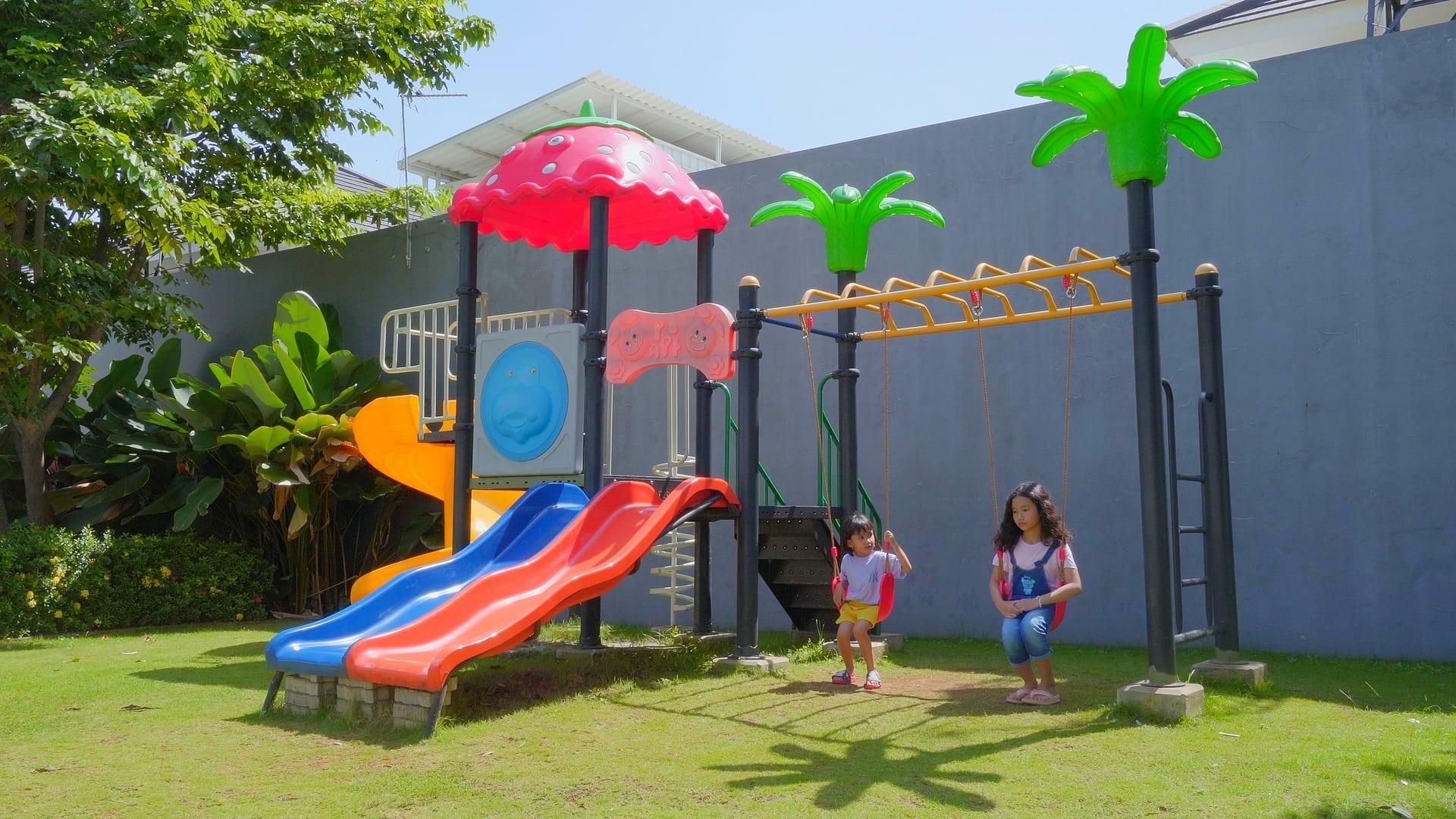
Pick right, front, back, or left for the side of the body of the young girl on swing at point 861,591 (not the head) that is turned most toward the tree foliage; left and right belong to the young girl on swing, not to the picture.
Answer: right

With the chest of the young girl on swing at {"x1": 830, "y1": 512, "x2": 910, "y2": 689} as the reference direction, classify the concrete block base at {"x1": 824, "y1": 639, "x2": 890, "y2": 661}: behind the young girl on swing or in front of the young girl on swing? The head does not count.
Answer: behind

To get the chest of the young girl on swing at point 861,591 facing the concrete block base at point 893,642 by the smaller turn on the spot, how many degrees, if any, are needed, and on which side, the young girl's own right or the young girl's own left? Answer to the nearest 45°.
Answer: approximately 180°

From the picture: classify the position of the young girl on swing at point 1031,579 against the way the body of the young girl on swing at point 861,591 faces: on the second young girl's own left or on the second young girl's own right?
on the second young girl's own left

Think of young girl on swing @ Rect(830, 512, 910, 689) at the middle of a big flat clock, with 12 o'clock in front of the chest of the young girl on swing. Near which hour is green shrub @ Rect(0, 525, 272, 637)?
The green shrub is roughly at 4 o'clock from the young girl on swing.

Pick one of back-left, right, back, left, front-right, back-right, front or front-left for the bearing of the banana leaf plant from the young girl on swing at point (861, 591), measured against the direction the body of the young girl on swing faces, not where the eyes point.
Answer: back-right

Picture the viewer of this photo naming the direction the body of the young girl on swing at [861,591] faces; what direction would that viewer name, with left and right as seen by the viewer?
facing the viewer

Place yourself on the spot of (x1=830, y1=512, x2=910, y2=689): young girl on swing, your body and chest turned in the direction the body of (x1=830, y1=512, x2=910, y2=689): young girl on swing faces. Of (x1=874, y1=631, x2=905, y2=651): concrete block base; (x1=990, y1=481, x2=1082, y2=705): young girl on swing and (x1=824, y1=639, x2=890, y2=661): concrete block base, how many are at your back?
2
